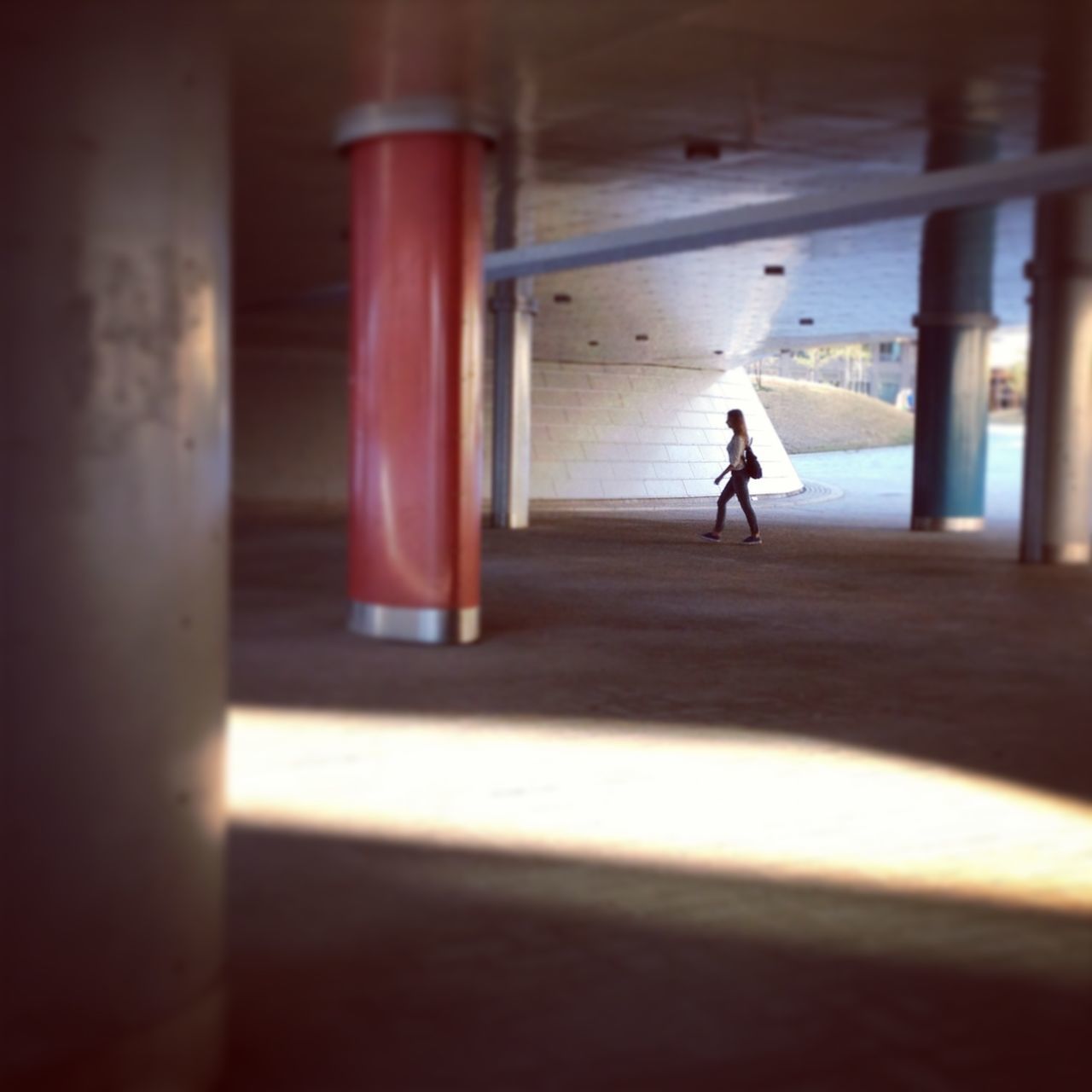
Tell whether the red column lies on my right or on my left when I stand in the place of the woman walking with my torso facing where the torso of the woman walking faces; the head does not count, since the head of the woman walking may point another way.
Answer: on my left

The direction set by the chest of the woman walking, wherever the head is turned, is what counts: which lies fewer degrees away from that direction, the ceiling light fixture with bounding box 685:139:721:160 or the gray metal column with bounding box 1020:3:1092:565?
the ceiling light fixture

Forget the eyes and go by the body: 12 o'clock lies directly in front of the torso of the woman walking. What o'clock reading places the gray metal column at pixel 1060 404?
The gray metal column is roughly at 7 o'clock from the woman walking.

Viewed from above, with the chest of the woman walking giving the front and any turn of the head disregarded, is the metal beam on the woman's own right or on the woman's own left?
on the woman's own left

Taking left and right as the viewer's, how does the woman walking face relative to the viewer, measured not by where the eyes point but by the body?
facing to the left of the viewer

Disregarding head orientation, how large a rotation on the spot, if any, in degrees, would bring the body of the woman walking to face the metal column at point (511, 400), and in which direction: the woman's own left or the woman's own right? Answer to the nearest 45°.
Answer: approximately 45° to the woman's own right

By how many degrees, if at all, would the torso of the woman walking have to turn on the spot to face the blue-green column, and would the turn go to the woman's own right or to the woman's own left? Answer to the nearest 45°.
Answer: approximately 135° to the woman's own right

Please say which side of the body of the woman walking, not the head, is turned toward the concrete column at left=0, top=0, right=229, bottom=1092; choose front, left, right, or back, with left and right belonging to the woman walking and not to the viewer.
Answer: left

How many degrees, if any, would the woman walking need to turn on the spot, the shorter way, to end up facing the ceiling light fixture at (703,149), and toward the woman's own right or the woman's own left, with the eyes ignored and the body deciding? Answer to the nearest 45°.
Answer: approximately 90° to the woman's own left
